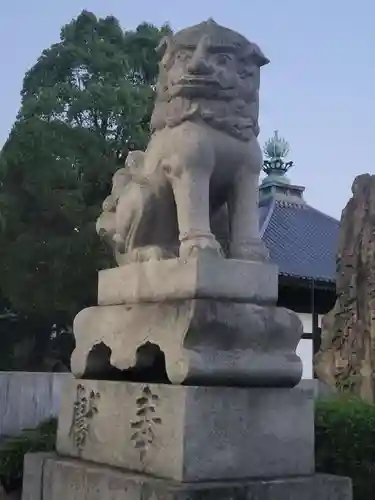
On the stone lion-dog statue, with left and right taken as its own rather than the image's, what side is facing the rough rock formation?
left

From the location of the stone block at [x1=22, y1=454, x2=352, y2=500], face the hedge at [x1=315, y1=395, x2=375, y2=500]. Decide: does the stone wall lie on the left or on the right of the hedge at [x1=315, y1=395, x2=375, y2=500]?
left

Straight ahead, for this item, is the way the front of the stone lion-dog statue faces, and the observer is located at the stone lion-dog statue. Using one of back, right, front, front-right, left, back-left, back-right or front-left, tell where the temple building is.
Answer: back-left

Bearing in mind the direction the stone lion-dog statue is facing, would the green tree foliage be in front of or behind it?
behind

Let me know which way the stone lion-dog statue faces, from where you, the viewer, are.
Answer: facing the viewer and to the right of the viewer

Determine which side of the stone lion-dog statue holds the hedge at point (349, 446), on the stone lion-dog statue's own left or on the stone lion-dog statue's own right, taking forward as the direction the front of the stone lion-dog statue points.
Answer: on the stone lion-dog statue's own left
